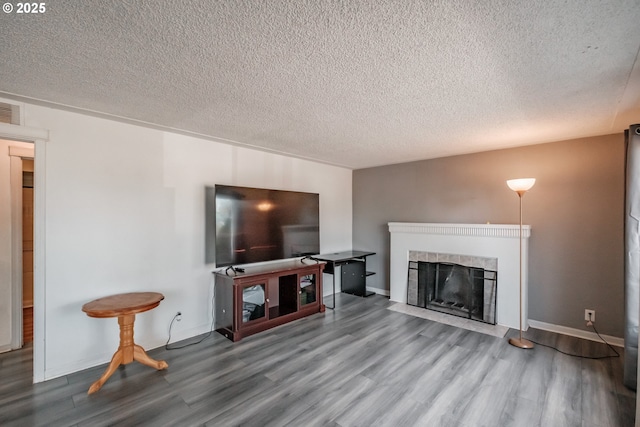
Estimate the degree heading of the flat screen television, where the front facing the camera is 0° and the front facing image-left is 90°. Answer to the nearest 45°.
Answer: approximately 315°

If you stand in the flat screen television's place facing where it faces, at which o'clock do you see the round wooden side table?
The round wooden side table is roughly at 3 o'clock from the flat screen television.

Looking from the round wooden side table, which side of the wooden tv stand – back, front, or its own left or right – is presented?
right

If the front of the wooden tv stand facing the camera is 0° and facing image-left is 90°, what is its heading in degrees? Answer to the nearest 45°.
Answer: approximately 315°
